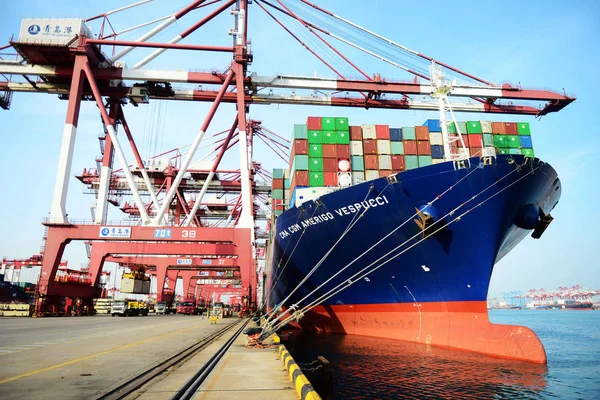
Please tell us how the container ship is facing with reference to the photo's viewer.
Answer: facing the viewer and to the right of the viewer

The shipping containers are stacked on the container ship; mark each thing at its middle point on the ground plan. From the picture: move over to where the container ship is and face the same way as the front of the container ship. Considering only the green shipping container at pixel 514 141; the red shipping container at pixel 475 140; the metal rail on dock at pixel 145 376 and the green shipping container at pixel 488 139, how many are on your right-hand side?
1

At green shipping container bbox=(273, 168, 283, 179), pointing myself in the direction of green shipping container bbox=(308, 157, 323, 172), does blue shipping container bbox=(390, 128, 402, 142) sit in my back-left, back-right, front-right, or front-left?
front-left
